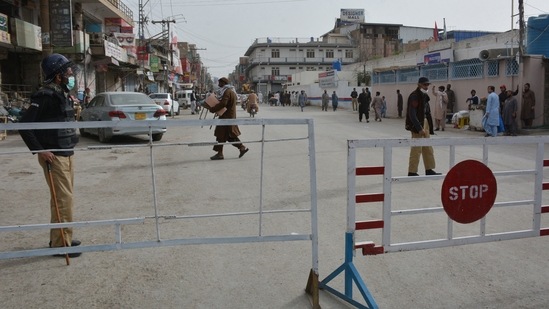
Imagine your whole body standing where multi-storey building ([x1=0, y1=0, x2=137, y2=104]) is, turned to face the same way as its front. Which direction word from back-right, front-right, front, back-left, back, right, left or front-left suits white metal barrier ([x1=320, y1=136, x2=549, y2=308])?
front-right

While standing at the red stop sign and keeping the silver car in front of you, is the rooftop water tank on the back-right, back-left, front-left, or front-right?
front-right

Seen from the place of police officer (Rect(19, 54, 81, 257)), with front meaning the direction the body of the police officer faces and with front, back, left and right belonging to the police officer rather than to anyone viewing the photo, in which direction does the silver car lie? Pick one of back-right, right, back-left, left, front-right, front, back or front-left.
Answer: left

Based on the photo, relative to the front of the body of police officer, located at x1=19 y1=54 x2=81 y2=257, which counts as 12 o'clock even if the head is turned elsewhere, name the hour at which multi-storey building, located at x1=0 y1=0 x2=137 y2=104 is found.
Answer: The multi-storey building is roughly at 9 o'clock from the police officer.

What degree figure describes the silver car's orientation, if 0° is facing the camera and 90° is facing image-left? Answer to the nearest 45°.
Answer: approximately 135°

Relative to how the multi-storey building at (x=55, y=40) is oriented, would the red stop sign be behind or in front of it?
in front

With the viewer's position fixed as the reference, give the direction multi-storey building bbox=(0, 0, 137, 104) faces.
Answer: facing the viewer and to the right of the viewer

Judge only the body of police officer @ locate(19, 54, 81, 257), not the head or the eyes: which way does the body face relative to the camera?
to the viewer's right

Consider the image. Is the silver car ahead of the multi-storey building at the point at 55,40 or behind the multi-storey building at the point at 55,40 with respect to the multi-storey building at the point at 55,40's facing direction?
ahead

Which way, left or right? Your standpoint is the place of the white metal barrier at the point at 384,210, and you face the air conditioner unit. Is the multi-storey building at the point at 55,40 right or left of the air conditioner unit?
left

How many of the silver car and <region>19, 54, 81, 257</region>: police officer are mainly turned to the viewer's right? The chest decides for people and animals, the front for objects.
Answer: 1

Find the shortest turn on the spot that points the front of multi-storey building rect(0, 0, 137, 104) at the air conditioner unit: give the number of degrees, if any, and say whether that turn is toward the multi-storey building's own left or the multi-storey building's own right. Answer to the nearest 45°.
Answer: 0° — it already faces it
